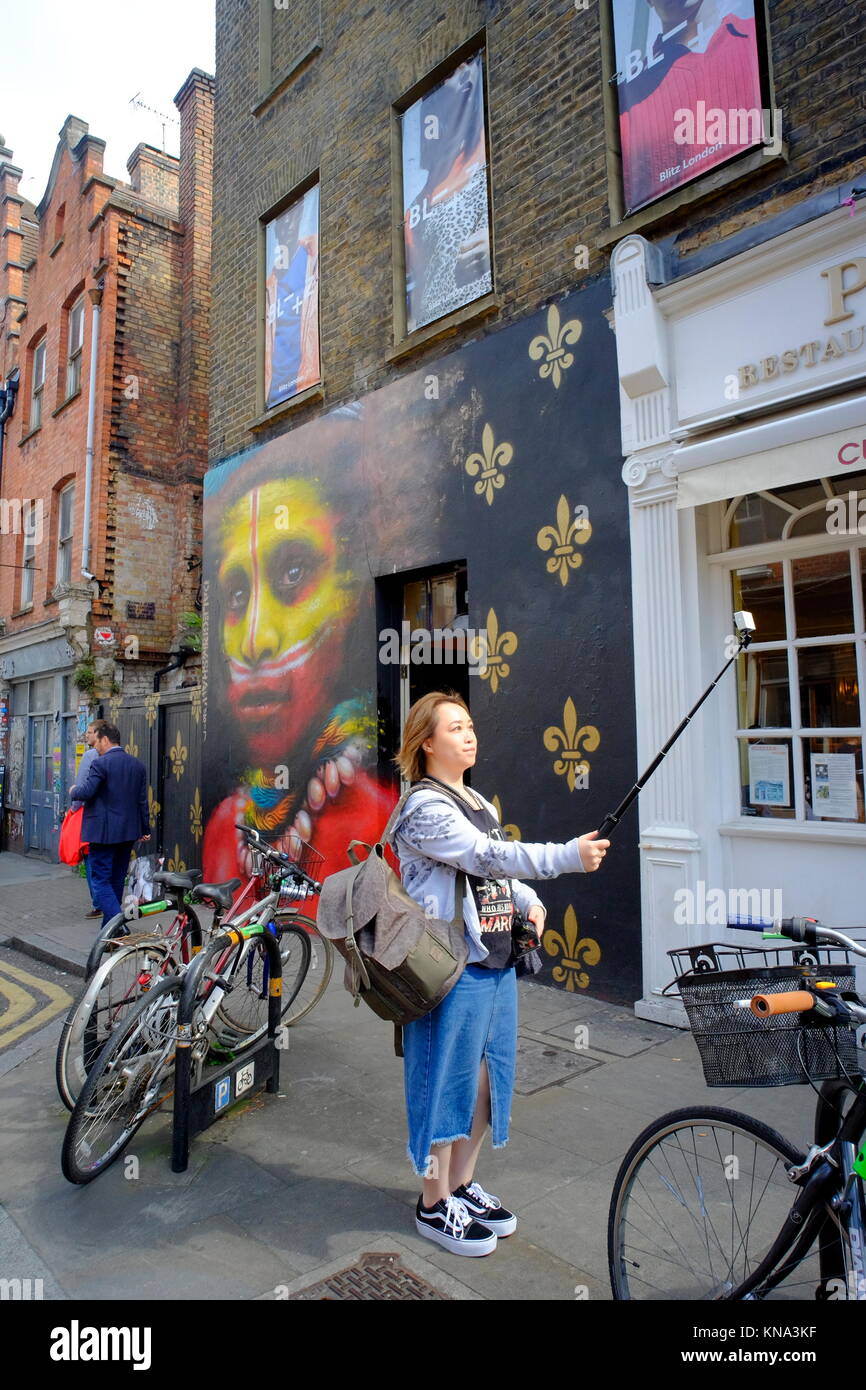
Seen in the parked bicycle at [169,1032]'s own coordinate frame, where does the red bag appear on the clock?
The red bag is roughly at 10 o'clock from the parked bicycle.

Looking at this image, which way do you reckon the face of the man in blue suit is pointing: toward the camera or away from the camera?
away from the camera

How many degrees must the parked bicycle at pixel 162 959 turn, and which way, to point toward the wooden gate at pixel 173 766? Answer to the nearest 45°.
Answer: approximately 45° to its left

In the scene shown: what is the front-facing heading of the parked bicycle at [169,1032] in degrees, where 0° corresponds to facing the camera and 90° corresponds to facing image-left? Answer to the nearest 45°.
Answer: approximately 225°

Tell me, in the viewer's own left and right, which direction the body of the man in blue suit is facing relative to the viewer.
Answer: facing away from the viewer and to the left of the viewer

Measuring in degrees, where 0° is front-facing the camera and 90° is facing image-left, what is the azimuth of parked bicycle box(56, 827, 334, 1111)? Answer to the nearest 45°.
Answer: approximately 225°

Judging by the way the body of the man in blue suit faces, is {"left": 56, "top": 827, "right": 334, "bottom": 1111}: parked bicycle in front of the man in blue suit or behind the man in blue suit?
behind

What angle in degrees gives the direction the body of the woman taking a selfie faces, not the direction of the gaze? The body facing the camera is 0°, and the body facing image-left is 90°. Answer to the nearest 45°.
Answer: approximately 315°

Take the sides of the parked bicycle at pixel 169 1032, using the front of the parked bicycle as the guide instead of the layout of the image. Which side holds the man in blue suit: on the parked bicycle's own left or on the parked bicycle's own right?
on the parked bicycle's own left
